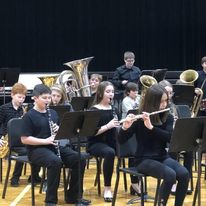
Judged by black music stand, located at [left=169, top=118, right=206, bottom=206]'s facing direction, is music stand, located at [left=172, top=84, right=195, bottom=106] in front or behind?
in front

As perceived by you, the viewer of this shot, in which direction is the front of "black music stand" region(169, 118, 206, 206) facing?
facing away from the viewer and to the left of the viewer

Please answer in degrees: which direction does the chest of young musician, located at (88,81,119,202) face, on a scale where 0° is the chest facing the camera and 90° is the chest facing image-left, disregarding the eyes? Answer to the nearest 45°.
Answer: approximately 315°

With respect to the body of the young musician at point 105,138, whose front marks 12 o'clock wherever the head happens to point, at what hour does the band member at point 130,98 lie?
The band member is roughly at 8 o'clock from the young musician.

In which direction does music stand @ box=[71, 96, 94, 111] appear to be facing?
away from the camera

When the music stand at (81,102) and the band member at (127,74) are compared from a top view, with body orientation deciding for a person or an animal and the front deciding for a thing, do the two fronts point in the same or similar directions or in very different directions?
very different directions

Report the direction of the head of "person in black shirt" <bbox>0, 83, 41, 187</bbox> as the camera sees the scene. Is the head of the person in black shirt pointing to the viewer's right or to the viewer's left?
to the viewer's right

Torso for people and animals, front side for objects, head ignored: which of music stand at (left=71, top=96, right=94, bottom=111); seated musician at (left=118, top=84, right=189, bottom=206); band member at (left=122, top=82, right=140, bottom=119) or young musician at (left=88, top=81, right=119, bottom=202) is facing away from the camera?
the music stand

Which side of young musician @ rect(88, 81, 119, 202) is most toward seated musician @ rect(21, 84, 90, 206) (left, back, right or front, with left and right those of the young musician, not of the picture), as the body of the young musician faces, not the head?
right

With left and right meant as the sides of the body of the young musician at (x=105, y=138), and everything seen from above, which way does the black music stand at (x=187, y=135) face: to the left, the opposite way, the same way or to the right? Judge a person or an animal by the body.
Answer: the opposite way

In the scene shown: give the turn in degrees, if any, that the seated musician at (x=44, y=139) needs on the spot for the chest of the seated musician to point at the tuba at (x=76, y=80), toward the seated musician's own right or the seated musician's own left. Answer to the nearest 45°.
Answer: approximately 135° to the seated musician's own left

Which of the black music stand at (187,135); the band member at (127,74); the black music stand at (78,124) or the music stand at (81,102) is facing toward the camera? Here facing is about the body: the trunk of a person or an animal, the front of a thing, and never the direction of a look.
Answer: the band member

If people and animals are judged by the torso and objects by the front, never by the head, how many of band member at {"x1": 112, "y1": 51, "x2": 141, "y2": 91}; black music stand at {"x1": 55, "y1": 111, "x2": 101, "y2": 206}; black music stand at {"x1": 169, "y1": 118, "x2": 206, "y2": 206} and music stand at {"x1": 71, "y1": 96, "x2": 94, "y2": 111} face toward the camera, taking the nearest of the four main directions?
1

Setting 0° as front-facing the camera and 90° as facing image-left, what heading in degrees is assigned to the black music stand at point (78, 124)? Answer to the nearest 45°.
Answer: approximately 135°

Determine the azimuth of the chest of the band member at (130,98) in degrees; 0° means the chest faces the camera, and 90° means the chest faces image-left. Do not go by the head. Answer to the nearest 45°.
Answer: approximately 315°
